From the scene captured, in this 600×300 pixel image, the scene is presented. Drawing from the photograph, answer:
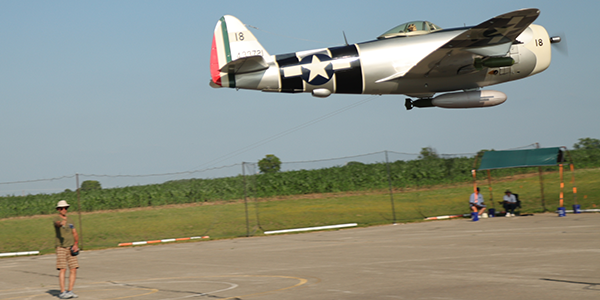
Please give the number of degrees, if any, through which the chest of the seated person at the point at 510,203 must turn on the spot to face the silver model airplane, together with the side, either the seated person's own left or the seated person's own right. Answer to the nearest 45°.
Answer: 0° — they already face it

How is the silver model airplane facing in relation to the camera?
to the viewer's right

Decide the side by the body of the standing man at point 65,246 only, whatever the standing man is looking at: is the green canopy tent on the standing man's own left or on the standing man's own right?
on the standing man's own left

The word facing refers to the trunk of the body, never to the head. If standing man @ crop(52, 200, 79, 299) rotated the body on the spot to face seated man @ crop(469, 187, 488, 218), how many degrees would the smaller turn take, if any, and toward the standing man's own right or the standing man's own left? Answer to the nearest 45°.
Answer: approximately 135° to the standing man's own left

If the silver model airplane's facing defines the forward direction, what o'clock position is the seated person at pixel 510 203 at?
The seated person is roughly at 10 o'clock from the silver model airplane.

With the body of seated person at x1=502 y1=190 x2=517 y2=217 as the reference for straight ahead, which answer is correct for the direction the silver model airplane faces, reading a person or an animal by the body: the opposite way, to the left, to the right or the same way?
to the left

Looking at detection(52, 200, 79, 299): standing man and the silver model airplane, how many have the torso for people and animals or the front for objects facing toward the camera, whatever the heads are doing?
1

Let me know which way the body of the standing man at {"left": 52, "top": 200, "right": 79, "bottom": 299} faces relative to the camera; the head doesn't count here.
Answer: toward the camera

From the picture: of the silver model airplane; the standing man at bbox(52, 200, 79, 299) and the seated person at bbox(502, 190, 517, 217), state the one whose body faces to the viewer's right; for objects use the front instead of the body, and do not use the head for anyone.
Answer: the silver model airplane

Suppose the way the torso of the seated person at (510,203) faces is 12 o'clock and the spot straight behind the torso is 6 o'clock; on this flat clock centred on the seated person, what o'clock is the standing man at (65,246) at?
The standing man is roughly at 1 o'clock from the seated person.
